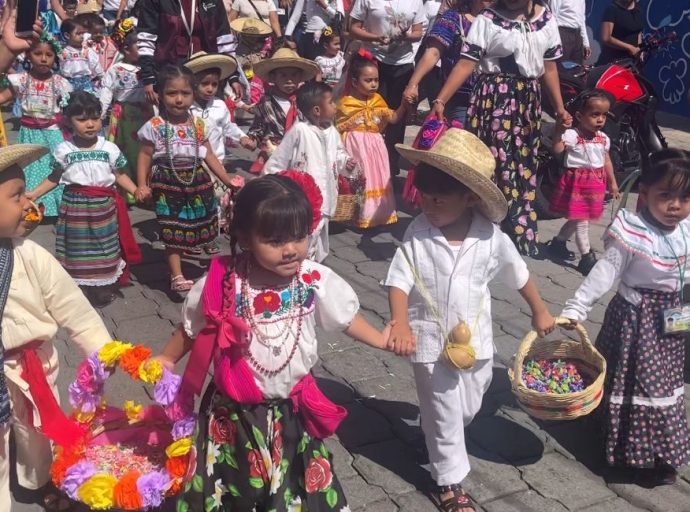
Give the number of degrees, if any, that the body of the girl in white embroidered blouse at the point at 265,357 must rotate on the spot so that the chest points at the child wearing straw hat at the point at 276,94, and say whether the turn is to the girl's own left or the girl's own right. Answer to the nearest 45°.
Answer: approximately 180°

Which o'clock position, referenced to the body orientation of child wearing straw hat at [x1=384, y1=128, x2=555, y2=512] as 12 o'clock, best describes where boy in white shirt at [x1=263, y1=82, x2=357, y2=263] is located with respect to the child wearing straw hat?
The boy in white shirt is roughly at 5 o'clock from the child wearing straw hat.

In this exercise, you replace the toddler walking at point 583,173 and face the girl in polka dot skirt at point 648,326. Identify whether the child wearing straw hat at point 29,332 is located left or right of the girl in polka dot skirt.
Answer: right

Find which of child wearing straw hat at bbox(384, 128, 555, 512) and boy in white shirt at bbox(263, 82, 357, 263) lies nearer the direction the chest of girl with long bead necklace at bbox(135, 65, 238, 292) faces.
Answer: the child wearing straw hat

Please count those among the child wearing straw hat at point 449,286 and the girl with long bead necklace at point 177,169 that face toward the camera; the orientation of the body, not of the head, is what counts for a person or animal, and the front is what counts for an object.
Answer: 2

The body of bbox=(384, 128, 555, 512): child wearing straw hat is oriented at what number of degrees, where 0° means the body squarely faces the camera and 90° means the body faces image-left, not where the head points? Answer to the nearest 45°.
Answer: approximately 0°

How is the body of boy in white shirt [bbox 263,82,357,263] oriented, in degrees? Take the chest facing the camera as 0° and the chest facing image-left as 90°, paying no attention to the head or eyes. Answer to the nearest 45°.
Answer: approximately 315°

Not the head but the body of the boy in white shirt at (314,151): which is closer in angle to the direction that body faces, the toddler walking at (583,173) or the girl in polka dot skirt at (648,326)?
the girl in polka dot skirt

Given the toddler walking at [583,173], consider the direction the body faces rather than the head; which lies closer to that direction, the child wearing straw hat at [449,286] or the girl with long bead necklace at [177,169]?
the child wearing straw hat
